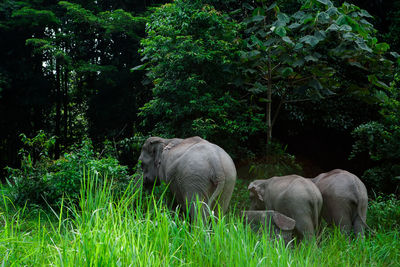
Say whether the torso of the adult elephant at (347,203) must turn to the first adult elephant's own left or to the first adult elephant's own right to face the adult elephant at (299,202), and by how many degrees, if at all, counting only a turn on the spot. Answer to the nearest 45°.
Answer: approximately 90° to the first adult elephant's own left

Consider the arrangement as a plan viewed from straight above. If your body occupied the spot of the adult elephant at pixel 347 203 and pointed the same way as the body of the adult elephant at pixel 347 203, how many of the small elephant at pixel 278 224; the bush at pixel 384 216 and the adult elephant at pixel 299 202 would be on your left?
2

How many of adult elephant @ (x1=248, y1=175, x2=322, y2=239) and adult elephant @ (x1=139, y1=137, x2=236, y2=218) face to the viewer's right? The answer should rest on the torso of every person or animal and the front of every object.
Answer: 0

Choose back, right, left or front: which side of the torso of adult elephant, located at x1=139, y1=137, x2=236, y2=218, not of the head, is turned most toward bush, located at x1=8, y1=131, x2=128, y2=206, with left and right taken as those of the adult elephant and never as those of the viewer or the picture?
front

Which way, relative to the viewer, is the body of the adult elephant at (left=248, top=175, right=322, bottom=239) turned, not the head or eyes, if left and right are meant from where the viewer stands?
facing away from the viewer and to the left of the viewer

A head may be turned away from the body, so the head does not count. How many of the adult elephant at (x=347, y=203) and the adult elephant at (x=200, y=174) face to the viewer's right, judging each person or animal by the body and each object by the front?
0

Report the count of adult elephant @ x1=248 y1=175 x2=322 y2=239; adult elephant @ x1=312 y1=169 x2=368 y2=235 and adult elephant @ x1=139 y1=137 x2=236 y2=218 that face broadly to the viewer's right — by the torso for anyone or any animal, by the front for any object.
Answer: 0

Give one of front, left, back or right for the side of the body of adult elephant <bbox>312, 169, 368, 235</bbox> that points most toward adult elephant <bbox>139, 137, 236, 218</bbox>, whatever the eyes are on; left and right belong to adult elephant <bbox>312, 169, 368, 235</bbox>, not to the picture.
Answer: left

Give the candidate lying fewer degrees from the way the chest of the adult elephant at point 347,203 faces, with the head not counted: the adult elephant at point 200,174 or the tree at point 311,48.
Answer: the tree

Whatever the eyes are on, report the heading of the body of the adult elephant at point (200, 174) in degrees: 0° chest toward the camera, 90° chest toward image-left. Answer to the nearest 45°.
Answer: approximately 135°

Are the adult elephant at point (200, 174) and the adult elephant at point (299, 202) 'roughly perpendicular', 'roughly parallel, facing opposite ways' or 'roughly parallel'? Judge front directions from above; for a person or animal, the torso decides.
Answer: roughly parallel

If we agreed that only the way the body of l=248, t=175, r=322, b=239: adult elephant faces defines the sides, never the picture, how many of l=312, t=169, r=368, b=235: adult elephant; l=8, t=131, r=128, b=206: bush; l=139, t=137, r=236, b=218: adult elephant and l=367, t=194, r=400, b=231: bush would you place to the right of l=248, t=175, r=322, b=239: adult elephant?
2

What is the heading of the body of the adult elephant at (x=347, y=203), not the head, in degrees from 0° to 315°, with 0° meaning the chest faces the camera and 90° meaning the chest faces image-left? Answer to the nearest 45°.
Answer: approximately 135°

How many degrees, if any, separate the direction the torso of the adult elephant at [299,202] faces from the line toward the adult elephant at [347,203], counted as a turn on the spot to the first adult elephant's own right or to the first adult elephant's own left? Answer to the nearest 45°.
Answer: approximately 90° to the first adult elephant's own right

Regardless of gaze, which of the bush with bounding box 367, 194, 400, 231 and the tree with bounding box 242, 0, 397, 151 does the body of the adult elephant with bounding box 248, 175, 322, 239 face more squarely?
the tree

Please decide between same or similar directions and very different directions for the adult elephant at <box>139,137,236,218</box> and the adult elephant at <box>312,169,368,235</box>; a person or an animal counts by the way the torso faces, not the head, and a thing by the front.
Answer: same or similar directions

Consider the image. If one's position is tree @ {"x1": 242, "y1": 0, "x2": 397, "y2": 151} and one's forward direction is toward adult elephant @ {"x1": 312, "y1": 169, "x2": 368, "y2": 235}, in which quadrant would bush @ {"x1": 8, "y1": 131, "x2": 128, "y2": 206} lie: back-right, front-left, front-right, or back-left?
front-right
